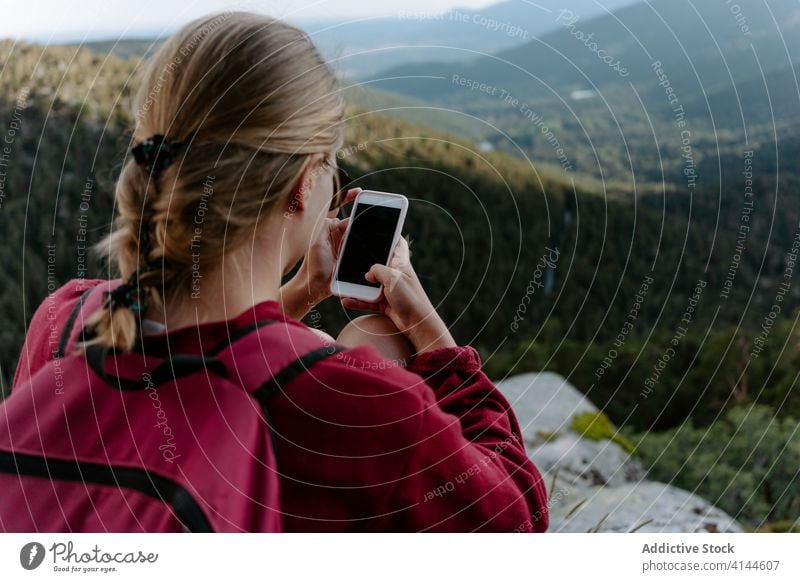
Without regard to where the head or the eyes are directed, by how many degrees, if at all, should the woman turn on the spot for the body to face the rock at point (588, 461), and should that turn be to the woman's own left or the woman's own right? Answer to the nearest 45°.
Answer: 0° — they already face it

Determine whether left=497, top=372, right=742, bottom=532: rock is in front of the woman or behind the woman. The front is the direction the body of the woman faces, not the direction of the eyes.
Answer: in front

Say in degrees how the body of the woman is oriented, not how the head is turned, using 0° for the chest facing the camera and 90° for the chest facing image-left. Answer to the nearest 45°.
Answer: approximately 225°

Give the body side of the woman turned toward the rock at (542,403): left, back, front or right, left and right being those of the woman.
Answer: front

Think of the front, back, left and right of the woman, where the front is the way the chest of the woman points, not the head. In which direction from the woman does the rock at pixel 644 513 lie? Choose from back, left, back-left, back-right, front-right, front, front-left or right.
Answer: front

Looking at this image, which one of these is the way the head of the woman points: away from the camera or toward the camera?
away from the camera
